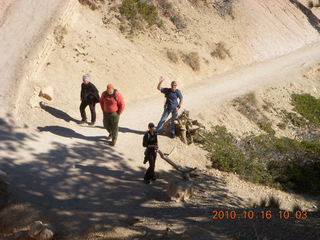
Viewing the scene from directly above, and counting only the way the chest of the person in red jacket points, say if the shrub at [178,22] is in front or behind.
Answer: behind

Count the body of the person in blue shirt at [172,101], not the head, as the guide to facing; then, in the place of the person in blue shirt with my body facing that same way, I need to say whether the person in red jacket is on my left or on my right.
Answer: on my right

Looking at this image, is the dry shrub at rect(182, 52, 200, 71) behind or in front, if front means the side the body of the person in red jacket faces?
behind

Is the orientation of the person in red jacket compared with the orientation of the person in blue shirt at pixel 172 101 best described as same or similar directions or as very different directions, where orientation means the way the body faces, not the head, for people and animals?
same or similar directions

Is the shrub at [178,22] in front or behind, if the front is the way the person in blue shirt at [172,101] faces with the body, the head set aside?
behind

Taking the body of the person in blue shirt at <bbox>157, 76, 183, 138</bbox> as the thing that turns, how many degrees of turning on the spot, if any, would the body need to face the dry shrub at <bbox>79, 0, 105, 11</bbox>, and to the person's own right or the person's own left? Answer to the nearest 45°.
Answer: approximately 135° to the person's own right

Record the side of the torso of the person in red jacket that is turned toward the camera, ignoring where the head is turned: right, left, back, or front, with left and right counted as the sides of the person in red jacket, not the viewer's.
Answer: front

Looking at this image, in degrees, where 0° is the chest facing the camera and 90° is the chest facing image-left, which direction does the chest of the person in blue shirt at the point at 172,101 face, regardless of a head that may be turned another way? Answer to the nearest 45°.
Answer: approximately 0°

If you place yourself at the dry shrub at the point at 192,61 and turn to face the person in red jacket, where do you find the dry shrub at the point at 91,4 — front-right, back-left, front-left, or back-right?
front-right

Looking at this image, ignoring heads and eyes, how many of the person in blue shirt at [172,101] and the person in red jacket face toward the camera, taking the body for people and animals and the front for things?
2

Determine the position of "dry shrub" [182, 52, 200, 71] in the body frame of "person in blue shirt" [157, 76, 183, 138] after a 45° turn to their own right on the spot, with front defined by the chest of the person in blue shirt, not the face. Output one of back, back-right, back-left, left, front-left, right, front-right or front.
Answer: back-right

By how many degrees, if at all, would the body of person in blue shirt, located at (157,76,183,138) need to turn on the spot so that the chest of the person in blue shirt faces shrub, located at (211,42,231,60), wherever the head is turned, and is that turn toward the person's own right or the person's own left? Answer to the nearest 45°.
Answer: approximately 180°

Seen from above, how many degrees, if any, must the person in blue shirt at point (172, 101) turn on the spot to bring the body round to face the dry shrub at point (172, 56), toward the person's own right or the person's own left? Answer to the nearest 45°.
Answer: approximately 180°

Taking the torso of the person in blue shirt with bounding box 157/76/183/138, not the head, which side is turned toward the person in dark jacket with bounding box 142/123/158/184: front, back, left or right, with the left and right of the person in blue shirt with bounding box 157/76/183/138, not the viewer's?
front

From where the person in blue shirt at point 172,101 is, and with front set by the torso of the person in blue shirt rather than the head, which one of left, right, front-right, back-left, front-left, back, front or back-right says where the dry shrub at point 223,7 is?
back

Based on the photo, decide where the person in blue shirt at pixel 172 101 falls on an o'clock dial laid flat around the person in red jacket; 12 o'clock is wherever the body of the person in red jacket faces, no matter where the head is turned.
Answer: The person in blue shirt is roughly at 8 o'clock from the person in red jacket.
